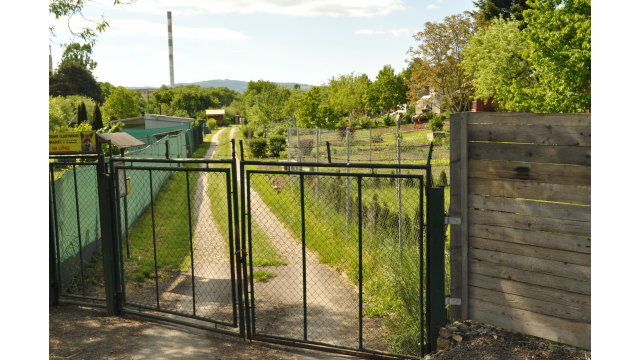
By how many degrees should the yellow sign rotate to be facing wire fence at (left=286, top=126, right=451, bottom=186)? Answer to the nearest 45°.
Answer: approximately 135° to its left

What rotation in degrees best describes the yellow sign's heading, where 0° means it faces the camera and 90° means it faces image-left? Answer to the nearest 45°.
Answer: approximately 0°

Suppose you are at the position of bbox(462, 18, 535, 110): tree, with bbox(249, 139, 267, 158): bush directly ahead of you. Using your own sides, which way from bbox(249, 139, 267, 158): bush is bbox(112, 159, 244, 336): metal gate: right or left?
left

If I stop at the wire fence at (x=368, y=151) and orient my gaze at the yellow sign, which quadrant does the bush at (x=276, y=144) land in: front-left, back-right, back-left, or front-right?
back-right

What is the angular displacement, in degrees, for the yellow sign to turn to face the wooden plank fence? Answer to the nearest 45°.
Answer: approximately 45° to its left

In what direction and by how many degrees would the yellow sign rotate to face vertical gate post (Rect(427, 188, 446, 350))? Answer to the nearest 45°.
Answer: approximately 45° to its left

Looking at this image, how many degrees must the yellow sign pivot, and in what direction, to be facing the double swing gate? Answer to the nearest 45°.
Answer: approximately 90° to its left
